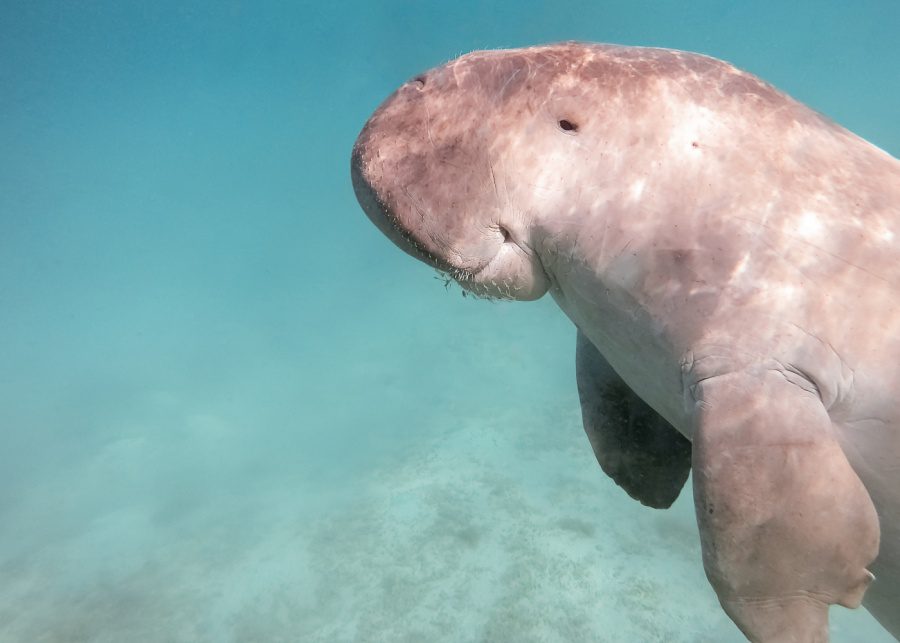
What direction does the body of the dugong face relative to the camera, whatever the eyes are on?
to the viewer's left
